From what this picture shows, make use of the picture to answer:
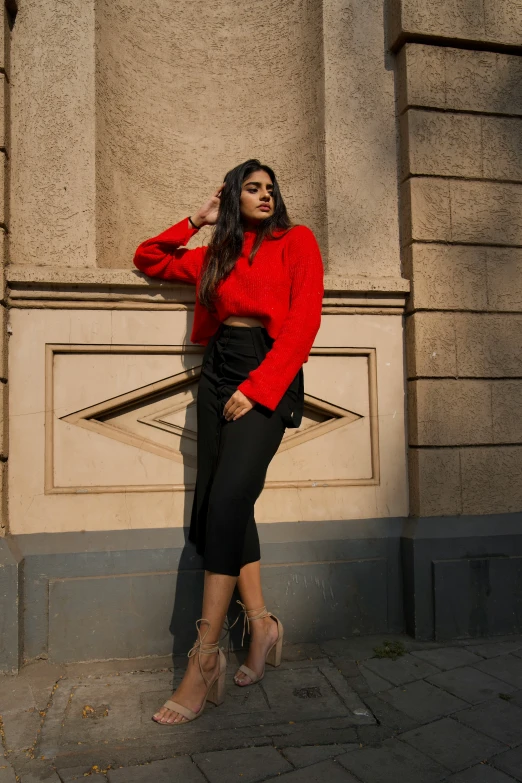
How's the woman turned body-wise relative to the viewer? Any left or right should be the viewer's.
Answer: facing the viewer and to the left of the viewer
